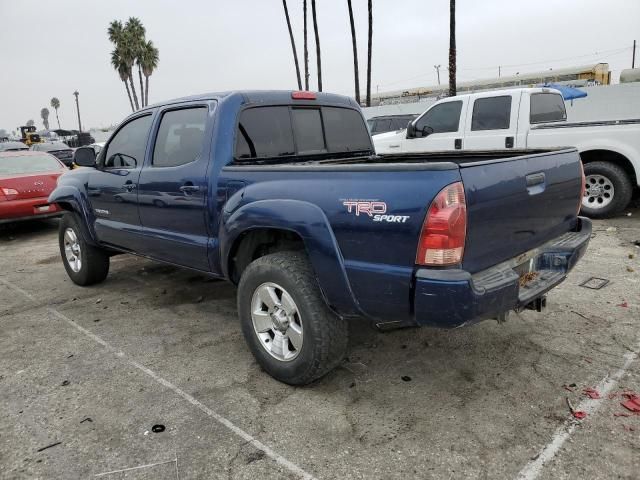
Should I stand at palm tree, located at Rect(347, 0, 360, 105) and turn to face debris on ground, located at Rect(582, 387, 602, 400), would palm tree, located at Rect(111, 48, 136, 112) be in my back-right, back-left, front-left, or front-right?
back-right

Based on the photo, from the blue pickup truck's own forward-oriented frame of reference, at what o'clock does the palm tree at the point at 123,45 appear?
The palm tree is roughly at 1 o'clock from the blue pickup truck.

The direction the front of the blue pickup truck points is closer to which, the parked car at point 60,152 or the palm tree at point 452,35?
the parked car

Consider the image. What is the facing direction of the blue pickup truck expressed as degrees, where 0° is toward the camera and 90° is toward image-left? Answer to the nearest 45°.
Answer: approximately 135°

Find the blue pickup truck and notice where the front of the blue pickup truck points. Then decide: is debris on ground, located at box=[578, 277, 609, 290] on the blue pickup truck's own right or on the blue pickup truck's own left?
on the blue pickup truck's own right

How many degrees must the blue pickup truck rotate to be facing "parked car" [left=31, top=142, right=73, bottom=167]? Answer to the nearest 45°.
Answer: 0° — it already faces it

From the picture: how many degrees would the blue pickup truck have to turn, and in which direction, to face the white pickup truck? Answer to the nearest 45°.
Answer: approximately 90° to its right

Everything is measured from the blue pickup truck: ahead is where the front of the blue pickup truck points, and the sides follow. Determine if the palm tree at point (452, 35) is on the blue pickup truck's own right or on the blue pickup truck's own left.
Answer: on the blue pickup truck's own right

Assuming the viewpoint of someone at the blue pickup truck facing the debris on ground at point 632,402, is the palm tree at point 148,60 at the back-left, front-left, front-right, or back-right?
back-left

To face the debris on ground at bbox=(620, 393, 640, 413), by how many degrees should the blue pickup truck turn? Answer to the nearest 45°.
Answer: approximately 135° to its right
